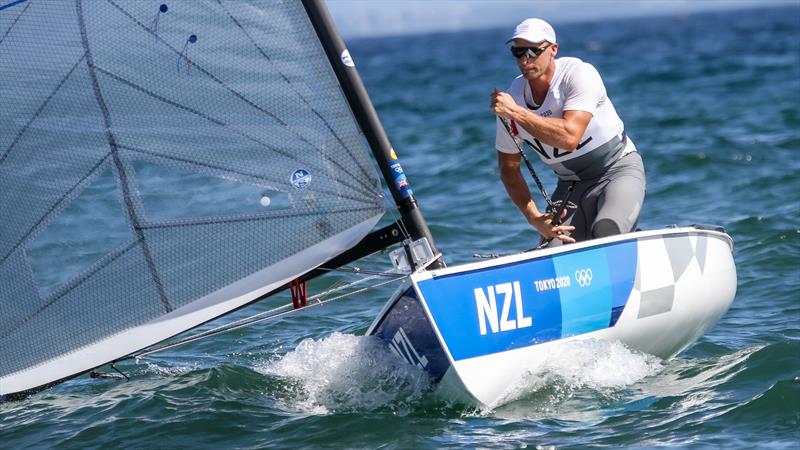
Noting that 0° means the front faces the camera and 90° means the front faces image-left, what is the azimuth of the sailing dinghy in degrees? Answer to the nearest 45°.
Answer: approximately 45°

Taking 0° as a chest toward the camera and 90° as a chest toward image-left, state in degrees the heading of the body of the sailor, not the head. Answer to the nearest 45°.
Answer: approximately 45°
